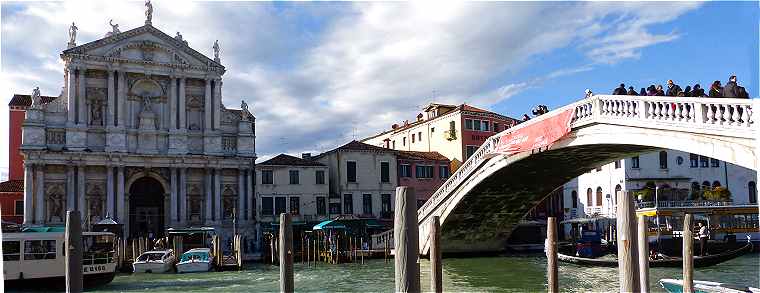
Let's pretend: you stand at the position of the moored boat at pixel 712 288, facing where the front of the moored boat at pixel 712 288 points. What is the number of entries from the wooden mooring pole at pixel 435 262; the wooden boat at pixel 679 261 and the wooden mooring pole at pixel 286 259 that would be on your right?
1

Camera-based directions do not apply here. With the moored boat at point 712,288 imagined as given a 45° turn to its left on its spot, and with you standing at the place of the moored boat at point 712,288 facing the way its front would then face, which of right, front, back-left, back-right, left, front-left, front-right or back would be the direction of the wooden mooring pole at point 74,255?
front

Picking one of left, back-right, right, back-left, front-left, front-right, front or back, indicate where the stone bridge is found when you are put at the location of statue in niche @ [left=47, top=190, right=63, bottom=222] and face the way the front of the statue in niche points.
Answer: front-left

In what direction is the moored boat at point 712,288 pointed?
to the viewer's left

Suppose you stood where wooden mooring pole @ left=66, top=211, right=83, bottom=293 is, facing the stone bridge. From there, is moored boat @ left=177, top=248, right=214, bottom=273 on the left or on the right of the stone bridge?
left

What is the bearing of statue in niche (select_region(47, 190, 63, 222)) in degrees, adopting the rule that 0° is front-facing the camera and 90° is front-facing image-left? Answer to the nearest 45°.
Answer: approximately 0°
